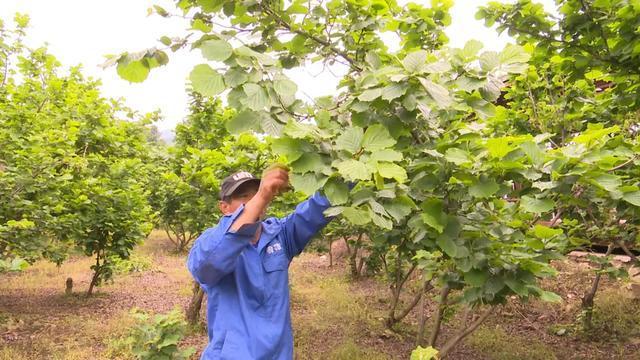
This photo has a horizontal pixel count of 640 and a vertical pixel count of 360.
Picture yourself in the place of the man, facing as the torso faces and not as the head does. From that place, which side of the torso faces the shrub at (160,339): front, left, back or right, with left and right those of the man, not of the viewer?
back

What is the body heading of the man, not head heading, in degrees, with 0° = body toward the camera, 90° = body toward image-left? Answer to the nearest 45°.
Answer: approximately 315°

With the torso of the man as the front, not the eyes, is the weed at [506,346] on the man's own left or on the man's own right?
on the man's own left
